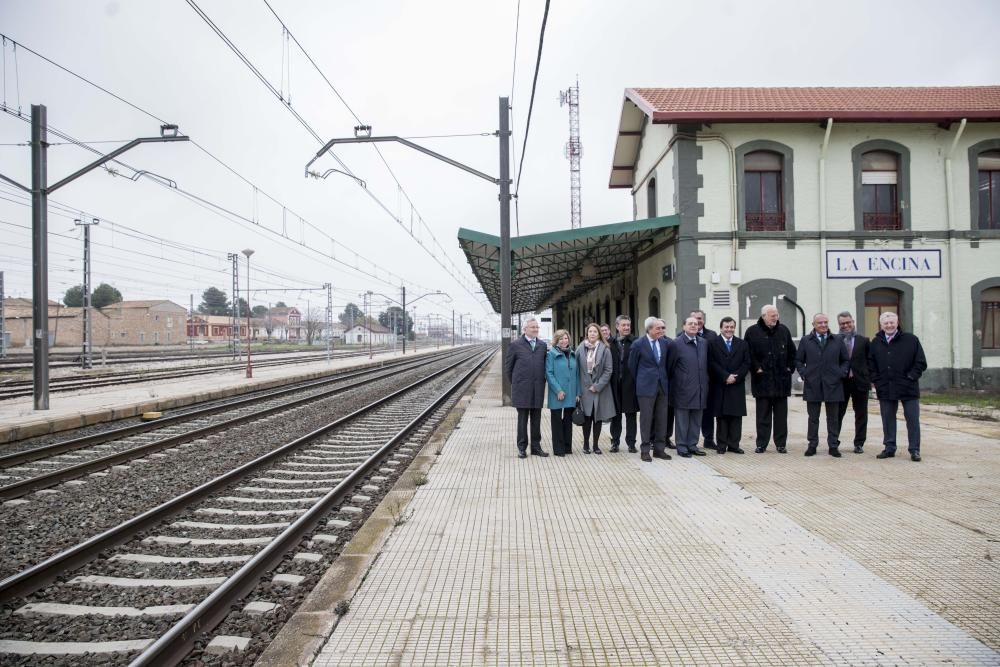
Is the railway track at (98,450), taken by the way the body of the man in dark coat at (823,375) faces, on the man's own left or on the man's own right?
on the man's own right

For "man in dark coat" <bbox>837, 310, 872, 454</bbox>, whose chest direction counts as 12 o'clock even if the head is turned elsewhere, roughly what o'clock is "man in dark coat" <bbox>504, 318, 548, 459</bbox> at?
"man in dark coat" <bbox>504, 318, 548, 459</bbox> is roughly at 2 o'clock from "man in dark coat" <bbox>837, 310, 872, 454</bbox>.

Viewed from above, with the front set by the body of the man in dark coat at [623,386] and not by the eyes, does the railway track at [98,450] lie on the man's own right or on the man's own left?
on the man's own right

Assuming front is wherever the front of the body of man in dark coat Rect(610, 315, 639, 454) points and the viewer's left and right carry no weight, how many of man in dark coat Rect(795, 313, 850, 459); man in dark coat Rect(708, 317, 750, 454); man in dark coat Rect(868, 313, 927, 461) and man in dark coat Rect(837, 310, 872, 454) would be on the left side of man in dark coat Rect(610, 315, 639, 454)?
4

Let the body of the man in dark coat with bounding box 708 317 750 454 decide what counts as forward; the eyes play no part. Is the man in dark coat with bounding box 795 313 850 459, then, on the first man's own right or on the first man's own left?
on the first man's own left

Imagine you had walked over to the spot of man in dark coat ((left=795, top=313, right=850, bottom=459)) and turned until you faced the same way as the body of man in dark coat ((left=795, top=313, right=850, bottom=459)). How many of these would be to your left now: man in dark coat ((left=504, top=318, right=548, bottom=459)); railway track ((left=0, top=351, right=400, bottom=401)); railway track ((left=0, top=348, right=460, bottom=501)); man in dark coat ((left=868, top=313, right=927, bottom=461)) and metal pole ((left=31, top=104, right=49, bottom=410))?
1

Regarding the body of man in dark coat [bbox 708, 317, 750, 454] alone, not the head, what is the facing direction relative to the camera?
toward the camera

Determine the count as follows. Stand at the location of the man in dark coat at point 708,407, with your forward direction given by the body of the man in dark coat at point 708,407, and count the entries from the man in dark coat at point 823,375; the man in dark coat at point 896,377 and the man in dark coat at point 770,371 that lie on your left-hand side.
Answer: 3

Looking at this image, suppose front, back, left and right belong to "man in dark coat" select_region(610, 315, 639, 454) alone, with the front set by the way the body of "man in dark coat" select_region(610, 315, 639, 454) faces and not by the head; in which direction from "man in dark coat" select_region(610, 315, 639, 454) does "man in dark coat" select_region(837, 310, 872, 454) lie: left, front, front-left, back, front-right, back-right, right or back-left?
left

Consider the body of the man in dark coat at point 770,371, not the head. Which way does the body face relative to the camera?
toward the camera

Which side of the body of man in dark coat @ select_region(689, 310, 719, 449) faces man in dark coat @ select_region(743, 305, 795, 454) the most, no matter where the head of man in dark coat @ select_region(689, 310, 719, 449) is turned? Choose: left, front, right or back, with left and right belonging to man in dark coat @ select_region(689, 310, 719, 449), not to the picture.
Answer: left

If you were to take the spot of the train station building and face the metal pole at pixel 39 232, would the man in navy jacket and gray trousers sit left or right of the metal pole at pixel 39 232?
left

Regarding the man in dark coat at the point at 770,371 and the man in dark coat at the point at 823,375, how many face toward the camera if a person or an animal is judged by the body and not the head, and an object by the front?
2

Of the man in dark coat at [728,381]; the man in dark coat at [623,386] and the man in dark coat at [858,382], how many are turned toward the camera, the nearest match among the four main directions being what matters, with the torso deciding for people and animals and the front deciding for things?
3
